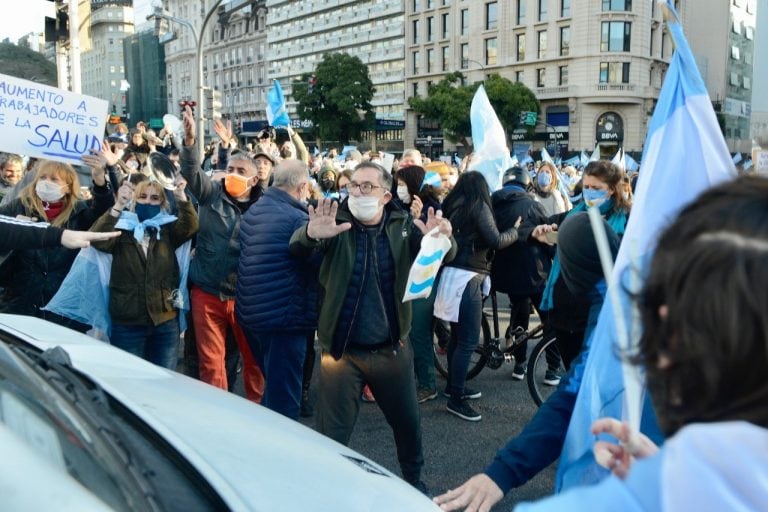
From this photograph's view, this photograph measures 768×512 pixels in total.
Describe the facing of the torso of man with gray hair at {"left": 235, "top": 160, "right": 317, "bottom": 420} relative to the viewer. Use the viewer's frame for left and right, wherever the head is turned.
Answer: facing away from the viewer and to the right of the viewer

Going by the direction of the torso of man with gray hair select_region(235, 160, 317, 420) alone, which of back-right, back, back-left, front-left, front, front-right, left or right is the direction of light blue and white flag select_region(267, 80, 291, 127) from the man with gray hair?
front-left

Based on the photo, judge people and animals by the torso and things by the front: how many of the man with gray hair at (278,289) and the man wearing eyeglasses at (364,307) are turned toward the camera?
1

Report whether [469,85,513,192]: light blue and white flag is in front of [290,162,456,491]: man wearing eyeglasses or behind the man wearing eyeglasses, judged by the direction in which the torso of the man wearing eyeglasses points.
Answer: behind

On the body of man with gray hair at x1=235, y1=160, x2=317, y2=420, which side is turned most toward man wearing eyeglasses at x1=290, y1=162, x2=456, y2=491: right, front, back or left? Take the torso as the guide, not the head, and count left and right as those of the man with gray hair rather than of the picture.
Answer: right

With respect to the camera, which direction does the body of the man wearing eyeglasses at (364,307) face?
toward the camera

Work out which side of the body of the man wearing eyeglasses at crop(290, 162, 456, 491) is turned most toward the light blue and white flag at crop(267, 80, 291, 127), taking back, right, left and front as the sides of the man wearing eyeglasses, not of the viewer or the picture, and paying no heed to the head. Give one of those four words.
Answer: back

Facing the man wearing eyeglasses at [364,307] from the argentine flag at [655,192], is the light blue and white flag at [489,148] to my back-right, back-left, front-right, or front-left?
front-right

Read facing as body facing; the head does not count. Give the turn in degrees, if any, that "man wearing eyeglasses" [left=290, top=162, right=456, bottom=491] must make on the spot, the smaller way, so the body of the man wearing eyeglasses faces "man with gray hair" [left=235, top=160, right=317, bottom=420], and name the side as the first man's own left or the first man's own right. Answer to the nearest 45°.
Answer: approximately 135° to the first man's own right

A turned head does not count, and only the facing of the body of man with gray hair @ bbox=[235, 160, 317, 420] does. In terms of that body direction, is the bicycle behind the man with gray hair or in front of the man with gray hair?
in front

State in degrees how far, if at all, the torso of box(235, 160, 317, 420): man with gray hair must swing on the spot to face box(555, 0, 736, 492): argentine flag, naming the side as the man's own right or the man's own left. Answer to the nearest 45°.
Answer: approximately 135° to the man's own right
